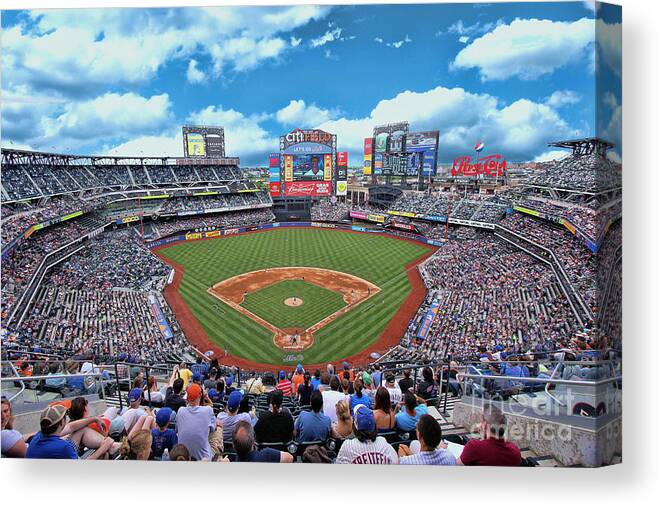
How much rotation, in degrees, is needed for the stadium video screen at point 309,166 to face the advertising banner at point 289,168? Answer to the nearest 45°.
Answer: approximately 90° to its right

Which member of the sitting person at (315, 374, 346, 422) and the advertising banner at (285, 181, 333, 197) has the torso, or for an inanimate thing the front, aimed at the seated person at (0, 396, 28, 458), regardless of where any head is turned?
the advertising banner

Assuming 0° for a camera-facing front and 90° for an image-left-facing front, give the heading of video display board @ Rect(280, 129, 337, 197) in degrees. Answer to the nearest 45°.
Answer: approximately 0°

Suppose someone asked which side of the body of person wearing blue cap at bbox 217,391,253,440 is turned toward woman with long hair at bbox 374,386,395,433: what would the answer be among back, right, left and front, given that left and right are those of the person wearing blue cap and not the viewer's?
right

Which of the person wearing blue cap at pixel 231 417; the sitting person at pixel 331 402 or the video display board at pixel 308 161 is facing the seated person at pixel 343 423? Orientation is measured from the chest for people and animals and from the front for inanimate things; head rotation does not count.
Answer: the video display board

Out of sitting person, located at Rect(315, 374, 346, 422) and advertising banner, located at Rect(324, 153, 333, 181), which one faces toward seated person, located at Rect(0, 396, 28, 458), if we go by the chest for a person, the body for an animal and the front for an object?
the advertising banner

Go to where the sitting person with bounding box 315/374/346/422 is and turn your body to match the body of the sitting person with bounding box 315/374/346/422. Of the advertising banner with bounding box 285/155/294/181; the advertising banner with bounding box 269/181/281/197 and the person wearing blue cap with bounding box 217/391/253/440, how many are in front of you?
2

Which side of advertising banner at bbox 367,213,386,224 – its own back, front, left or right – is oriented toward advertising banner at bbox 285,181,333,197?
right

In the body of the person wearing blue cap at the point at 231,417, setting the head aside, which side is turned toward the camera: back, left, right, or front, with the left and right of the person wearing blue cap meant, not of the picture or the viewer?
back

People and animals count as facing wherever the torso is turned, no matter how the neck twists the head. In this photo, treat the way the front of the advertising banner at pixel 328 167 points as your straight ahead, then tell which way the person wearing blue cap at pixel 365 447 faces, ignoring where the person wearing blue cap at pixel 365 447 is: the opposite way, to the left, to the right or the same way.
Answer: the opposite way
